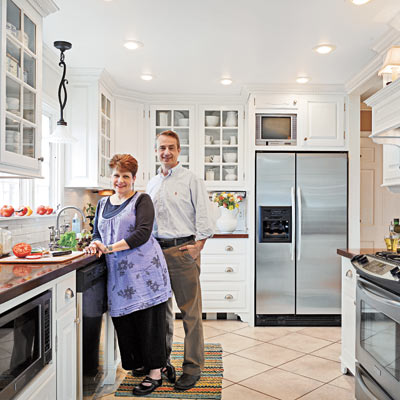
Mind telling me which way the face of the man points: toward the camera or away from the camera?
toward the camera

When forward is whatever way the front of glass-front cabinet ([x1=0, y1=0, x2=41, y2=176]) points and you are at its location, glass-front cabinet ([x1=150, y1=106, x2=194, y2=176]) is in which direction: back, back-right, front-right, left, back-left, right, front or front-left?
left

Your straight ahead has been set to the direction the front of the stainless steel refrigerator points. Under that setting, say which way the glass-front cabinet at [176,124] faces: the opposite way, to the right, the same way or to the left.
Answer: the same way

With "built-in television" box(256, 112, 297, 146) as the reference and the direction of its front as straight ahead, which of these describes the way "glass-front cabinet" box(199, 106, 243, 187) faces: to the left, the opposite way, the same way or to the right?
the same way

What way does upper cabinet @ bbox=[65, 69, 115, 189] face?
to the viewer's right

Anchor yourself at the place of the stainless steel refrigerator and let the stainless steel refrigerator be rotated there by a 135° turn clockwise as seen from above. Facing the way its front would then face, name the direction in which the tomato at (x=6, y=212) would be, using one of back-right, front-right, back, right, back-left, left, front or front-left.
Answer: left

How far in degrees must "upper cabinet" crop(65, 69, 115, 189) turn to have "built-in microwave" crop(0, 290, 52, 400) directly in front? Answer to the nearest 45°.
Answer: approximately 90° to its right

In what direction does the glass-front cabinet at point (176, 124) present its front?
toward the camera

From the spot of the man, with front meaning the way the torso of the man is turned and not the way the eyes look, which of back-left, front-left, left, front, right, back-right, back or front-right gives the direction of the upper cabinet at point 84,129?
right

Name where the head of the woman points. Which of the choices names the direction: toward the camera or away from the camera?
toward the camera

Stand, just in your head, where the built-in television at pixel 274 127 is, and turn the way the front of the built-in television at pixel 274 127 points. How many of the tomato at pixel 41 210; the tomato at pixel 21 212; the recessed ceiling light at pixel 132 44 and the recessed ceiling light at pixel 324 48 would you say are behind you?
0

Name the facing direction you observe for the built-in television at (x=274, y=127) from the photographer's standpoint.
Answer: facing the viewer

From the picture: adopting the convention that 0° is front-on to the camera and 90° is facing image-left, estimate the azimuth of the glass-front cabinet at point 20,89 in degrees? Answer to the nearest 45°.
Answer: approximately 315°

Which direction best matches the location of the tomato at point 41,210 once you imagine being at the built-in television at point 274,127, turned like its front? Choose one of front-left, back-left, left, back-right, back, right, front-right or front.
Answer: front-right
